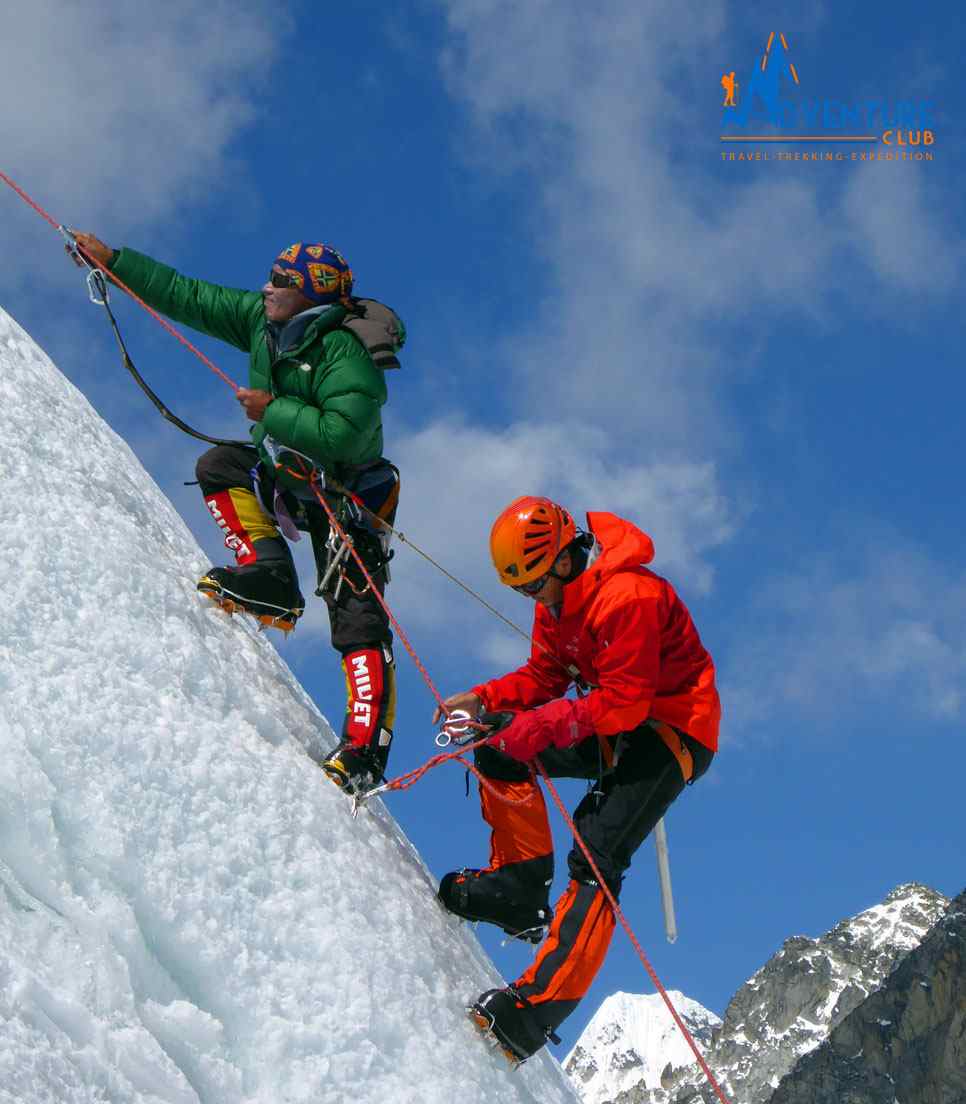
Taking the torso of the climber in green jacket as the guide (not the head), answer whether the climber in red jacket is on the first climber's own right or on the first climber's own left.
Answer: on the first climber's own left

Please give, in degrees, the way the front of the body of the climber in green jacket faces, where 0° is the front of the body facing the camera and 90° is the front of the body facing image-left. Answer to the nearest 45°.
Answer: approximately 45°
